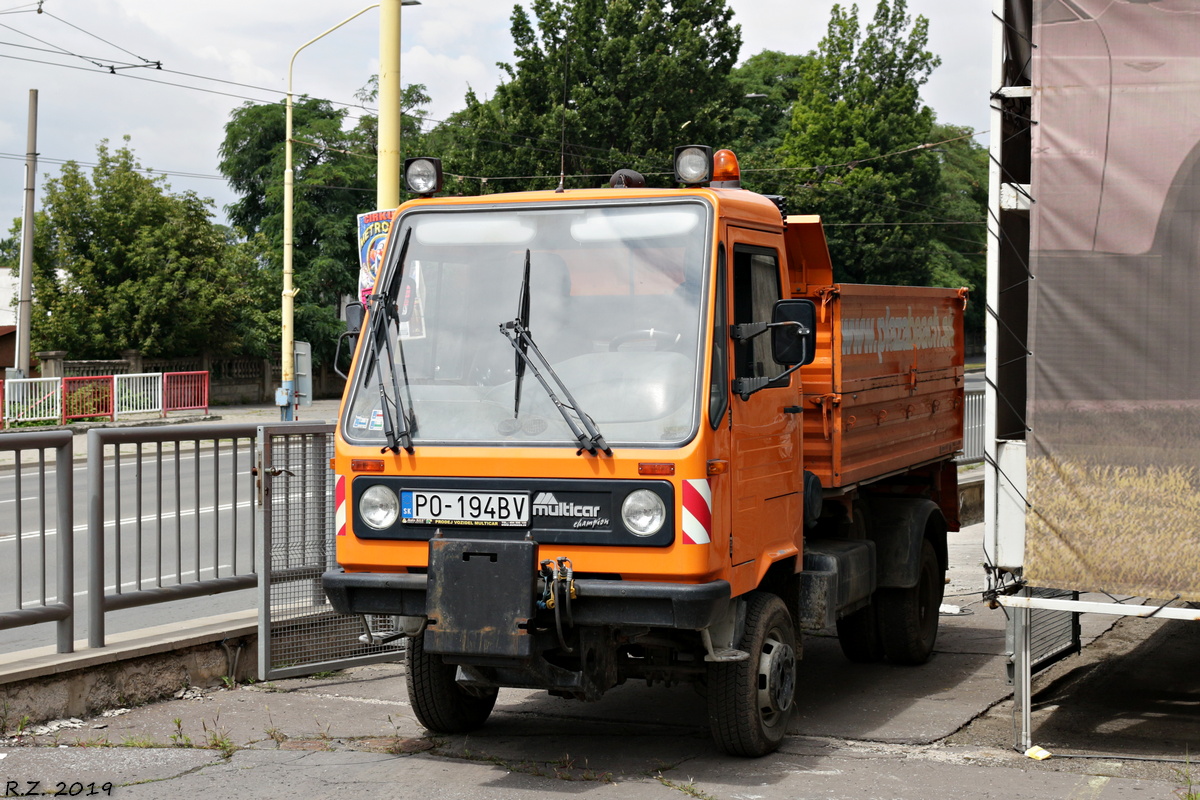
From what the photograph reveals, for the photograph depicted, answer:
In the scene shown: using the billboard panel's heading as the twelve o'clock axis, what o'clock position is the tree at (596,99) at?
The tree is roughly at 5 o'clock from the billboard panel.

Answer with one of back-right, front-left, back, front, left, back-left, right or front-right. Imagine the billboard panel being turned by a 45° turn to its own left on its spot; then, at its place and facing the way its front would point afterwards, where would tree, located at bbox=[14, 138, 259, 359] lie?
back

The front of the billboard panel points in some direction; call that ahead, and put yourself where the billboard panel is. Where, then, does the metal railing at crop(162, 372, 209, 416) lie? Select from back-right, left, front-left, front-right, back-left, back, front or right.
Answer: back-right

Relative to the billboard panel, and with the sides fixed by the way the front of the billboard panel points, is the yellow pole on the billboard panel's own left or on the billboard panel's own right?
on the billboard panel's own right

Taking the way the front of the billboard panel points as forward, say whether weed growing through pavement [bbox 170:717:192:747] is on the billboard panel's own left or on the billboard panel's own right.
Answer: on the billboard panel's own right

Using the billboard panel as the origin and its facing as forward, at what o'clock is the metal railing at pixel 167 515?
The metal railing is roughly at 3 o'clock from the billboard panel.

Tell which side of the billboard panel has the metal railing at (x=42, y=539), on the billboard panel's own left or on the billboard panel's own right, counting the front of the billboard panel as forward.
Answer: on the billboard panel's own right

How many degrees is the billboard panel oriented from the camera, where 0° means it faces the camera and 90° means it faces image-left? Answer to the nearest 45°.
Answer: approximately 0°

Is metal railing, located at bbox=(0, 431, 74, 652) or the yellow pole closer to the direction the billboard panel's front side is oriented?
the metal railing

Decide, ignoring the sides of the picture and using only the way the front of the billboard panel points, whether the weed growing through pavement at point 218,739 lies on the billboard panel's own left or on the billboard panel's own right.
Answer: on the billboard panel's own right

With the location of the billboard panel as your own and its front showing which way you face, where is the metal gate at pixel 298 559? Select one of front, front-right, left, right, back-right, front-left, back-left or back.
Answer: right

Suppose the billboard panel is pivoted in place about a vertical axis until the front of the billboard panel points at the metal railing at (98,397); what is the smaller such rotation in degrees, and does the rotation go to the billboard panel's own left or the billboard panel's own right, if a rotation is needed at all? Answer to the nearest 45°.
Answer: approximately 135° to the billboard panel's own right
